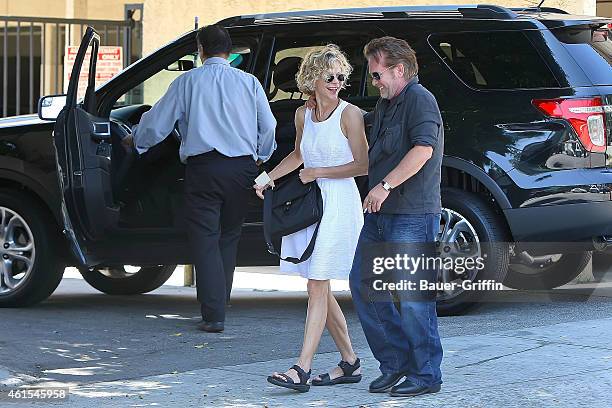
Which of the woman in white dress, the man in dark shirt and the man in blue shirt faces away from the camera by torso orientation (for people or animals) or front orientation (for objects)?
the man in blue shirt

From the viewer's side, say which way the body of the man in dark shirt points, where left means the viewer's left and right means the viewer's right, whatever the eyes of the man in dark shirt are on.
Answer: facing to the left of the viewer

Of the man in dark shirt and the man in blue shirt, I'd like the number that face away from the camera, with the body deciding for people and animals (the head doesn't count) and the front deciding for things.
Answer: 1

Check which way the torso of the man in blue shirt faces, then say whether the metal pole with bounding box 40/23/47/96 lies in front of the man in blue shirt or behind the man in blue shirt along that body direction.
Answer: in front

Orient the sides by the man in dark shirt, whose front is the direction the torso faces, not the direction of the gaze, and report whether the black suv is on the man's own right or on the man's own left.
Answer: on the man's own right

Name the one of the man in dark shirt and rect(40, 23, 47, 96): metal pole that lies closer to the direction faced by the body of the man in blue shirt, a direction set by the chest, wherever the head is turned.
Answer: the metal pole

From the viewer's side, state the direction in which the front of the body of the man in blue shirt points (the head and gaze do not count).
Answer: away from the camera

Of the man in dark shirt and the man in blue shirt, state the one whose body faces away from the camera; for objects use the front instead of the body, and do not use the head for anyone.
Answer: the man in blue shirt

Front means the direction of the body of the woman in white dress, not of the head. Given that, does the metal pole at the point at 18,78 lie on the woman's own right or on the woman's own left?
on the woman's own right
